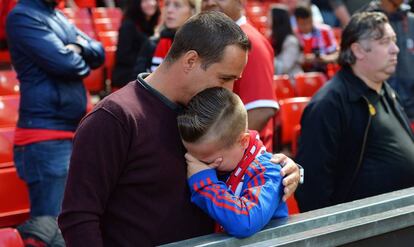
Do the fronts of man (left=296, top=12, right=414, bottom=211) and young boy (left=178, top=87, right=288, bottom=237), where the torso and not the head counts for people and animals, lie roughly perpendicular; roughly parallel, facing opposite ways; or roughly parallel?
roughly perpendicular

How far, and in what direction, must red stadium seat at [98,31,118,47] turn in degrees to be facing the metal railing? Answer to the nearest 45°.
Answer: approximately 45° to its right

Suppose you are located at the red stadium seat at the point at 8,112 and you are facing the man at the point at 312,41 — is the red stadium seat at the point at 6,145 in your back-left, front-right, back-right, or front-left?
back-right

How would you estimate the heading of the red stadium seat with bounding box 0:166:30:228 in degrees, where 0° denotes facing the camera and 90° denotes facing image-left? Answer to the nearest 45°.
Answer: approximately 315°

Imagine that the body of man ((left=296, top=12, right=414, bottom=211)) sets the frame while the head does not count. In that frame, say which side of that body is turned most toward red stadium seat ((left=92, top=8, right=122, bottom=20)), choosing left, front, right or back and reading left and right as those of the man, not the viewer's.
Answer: back

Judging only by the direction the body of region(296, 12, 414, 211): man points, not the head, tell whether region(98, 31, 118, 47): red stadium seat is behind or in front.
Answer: behind
